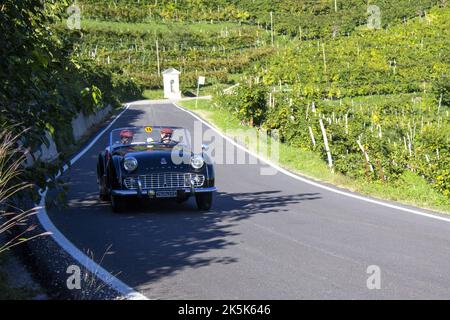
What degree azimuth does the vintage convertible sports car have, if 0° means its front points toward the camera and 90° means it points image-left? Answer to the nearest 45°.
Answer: approximately 0°
